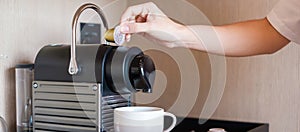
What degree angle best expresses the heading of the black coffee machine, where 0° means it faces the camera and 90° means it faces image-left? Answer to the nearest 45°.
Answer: approximately 315°
